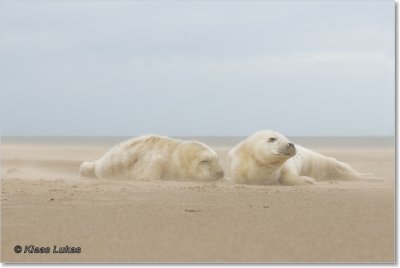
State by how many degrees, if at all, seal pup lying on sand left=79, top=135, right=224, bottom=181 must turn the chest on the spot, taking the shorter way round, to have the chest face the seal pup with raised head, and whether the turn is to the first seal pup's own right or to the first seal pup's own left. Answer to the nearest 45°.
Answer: approximately 45° to the first seal pup's own right

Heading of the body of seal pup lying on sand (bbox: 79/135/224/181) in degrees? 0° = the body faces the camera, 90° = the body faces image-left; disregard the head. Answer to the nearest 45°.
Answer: approximately 270°

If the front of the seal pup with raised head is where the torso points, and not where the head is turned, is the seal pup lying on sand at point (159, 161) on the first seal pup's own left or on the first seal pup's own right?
on the first seal pup's own right

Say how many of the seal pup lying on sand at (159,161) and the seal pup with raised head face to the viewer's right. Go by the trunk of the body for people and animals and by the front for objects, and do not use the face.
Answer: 1

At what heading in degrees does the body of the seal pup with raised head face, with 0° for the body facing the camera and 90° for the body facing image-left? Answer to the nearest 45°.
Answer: approximately 45°
